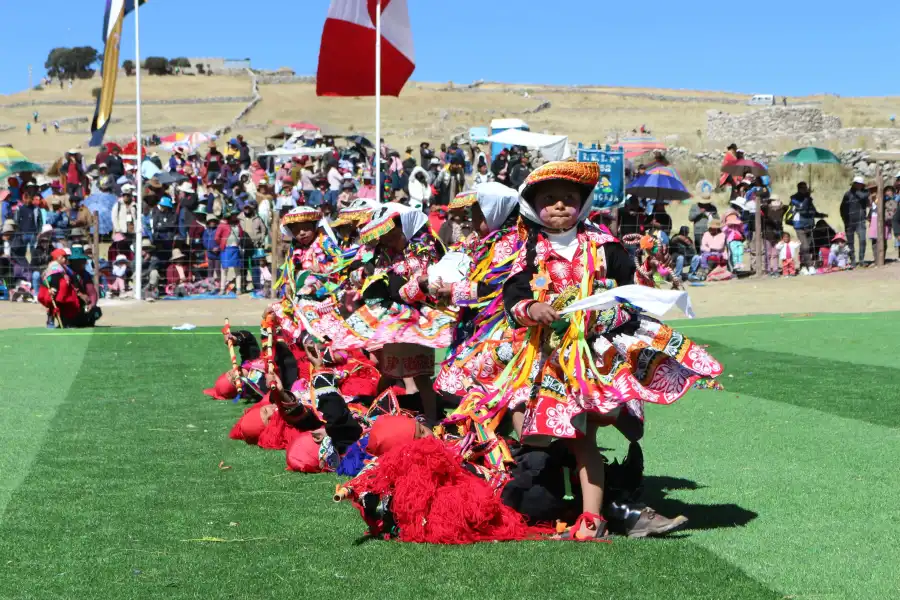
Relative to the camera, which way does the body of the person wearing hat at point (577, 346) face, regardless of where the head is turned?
toward the camera

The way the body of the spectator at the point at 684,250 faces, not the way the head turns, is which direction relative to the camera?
toward the camera

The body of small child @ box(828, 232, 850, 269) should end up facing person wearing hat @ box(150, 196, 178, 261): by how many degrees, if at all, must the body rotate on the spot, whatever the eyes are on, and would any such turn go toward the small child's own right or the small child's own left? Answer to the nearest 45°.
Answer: approximately 90° to the small child's own right

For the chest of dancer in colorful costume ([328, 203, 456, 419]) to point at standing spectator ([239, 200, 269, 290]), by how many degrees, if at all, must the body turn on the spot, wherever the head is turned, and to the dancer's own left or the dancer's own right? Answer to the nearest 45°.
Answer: approximately 135° to the dancer's own right

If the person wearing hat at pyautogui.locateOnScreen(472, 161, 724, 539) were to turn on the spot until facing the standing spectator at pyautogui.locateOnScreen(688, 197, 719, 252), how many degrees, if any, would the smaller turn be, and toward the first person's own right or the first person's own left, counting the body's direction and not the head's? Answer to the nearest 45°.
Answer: approximately 180°

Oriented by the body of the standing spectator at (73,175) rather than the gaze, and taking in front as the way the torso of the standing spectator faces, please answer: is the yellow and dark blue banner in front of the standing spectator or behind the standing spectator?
in front

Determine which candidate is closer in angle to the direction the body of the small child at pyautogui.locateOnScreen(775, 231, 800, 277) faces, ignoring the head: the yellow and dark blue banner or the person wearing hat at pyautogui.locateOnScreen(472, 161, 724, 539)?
the person wearing hat

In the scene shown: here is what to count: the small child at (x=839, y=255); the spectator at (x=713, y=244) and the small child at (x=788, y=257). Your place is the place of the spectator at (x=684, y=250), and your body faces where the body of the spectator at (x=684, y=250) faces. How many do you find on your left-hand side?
3

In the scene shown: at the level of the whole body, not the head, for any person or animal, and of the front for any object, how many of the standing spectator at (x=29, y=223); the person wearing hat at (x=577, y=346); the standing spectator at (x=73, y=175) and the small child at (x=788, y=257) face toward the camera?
4

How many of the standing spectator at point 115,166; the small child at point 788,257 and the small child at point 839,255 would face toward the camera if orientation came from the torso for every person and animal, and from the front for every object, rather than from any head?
3

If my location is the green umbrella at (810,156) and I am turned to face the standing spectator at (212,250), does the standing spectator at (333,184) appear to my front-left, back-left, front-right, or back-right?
front-right

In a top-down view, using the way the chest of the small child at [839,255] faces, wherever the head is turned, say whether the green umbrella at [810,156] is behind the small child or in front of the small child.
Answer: behind

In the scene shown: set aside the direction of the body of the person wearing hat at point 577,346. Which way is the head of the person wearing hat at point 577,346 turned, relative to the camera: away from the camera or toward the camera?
toward the camera

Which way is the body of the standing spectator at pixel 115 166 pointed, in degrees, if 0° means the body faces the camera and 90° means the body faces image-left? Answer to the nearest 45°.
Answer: approximately 0°

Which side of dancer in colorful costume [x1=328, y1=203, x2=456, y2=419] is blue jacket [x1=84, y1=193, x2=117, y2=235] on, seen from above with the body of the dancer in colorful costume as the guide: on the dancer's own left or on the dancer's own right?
on the dancer's own right

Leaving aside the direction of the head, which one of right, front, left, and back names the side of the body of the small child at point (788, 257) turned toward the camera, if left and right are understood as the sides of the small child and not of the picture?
front

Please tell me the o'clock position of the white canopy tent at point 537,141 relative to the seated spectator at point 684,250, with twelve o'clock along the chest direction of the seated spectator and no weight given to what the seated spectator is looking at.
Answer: The white canopy tent is roughly at 5 o'clock from the seated spectator.
